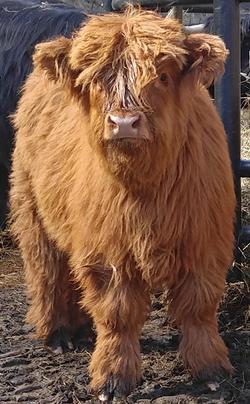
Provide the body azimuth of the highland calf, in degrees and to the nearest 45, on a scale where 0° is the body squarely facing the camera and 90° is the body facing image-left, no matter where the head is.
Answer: approximately 315°

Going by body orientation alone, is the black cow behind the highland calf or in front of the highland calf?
behind
